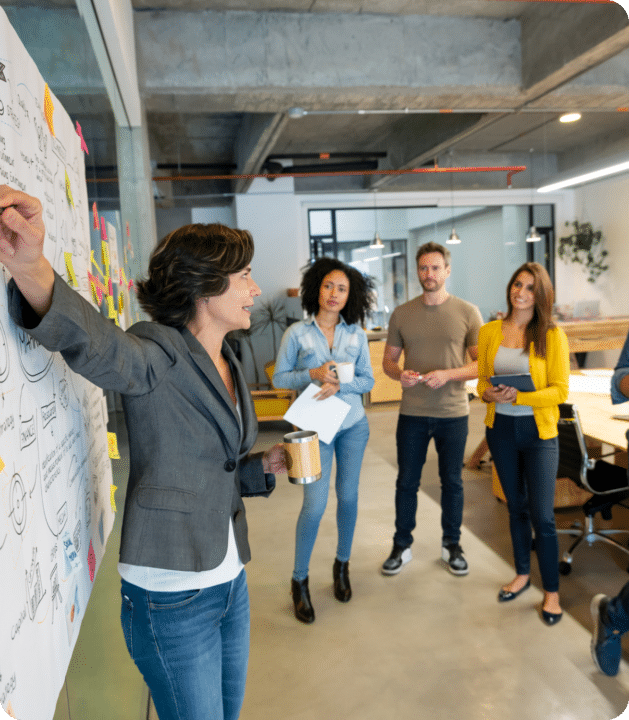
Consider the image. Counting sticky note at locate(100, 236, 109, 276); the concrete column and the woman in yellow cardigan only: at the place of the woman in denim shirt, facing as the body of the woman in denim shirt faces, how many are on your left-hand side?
1

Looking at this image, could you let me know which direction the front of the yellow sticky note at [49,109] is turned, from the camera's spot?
facing to the right of the viewer

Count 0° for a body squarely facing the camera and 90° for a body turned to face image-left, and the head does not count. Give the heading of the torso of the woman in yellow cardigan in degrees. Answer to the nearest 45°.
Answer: approximately 45°

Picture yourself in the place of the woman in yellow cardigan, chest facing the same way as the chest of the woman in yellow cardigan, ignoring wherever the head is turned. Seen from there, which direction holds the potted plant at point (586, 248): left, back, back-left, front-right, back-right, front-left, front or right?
back-right

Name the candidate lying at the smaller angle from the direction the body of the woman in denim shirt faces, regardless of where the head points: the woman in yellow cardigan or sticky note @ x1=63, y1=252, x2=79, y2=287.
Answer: the sticky note

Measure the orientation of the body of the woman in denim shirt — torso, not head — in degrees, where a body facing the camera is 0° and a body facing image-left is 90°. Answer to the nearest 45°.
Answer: approximately 0°

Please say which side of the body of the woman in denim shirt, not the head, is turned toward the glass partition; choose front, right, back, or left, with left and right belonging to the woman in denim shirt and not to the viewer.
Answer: back

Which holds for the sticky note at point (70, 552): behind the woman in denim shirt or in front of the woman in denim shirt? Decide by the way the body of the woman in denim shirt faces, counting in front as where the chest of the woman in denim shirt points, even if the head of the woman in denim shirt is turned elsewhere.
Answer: in front

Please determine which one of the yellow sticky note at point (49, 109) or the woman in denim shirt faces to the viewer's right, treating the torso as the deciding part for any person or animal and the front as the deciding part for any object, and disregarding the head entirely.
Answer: the yellow sticky note

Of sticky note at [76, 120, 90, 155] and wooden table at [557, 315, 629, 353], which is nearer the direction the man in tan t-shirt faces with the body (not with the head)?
the sticky note

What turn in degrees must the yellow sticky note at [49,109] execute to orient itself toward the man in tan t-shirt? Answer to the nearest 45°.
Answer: approximately 45° to its left

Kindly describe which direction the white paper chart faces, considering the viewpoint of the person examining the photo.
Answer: facing to the right of the viewer

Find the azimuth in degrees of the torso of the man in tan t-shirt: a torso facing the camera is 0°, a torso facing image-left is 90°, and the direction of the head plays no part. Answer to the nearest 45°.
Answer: approximately 0°

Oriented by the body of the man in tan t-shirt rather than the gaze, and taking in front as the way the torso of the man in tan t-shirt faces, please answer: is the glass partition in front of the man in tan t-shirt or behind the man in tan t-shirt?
behind
